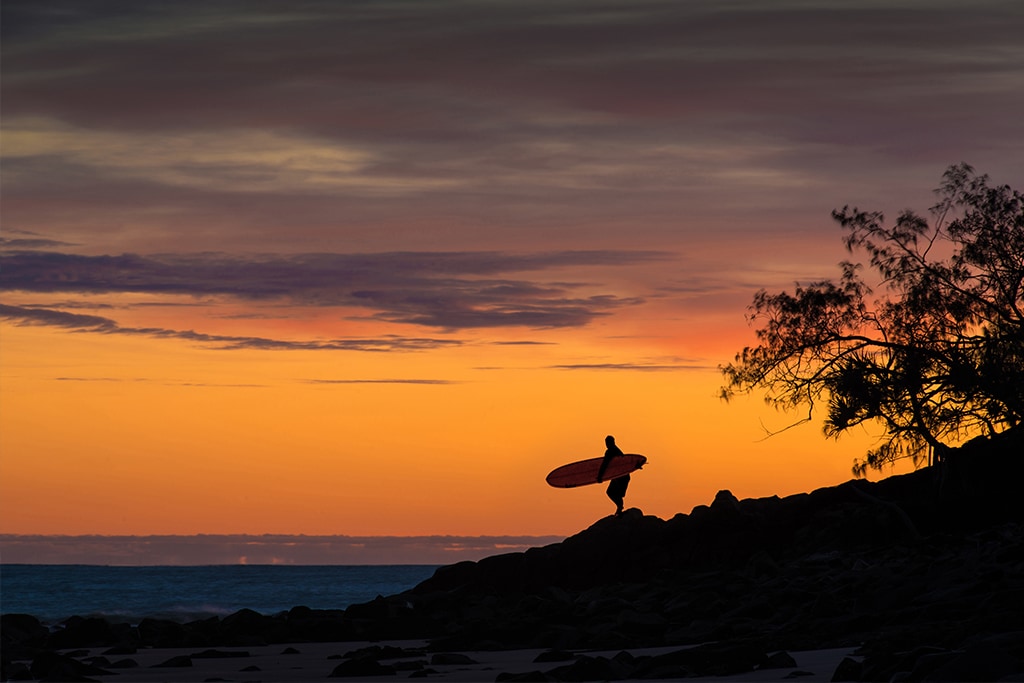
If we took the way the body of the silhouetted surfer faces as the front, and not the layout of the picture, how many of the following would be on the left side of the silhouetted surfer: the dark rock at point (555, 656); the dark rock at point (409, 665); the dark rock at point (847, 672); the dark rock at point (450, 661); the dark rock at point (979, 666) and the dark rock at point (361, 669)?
6

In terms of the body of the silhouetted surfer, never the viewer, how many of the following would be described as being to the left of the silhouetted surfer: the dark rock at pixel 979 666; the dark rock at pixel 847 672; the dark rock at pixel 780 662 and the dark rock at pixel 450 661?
4

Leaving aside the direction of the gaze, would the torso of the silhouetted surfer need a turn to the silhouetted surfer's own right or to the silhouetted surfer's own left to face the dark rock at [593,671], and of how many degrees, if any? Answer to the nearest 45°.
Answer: approximately 90° to the silhouetted surfer's own left

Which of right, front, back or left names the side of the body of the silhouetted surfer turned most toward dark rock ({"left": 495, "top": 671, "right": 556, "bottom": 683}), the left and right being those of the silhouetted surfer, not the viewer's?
left

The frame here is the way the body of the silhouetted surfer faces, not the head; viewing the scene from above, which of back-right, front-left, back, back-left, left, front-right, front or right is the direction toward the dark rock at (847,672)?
left

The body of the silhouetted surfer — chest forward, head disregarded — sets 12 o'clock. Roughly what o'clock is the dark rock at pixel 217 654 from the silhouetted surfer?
The dark rock is roughly at 10 o'clock from the silhouetted surfer.

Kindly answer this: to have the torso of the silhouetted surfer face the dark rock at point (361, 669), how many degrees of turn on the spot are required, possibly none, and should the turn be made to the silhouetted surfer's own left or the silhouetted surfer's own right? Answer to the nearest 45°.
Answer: approximately 90° to the silhouetted surfer's own left

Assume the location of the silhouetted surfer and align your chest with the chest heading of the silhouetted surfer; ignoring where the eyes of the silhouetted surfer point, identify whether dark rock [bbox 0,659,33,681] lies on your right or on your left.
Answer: on your left

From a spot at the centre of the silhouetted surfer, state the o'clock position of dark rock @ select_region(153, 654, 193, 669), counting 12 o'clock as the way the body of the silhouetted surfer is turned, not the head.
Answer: The dark rock is roughly at 10 o'clock from the silhouetted surfer.

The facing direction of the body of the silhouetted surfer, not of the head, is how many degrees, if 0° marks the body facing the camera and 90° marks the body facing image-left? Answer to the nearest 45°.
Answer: approximately 90°

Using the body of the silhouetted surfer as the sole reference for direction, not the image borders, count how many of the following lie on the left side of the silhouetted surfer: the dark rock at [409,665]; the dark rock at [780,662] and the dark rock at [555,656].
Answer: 3

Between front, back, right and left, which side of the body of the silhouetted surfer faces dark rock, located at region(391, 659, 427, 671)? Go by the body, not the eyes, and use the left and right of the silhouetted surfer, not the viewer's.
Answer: left

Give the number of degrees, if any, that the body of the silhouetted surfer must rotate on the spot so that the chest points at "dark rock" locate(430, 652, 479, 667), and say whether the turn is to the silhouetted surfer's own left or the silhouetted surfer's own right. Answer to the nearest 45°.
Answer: approximately 90° to the silhouetted surfer's own left

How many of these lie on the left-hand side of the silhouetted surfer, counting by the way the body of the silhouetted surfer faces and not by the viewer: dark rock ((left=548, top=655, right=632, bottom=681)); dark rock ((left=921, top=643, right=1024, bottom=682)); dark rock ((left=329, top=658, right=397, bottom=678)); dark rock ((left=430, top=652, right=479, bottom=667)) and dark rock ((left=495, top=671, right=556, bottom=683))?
5
